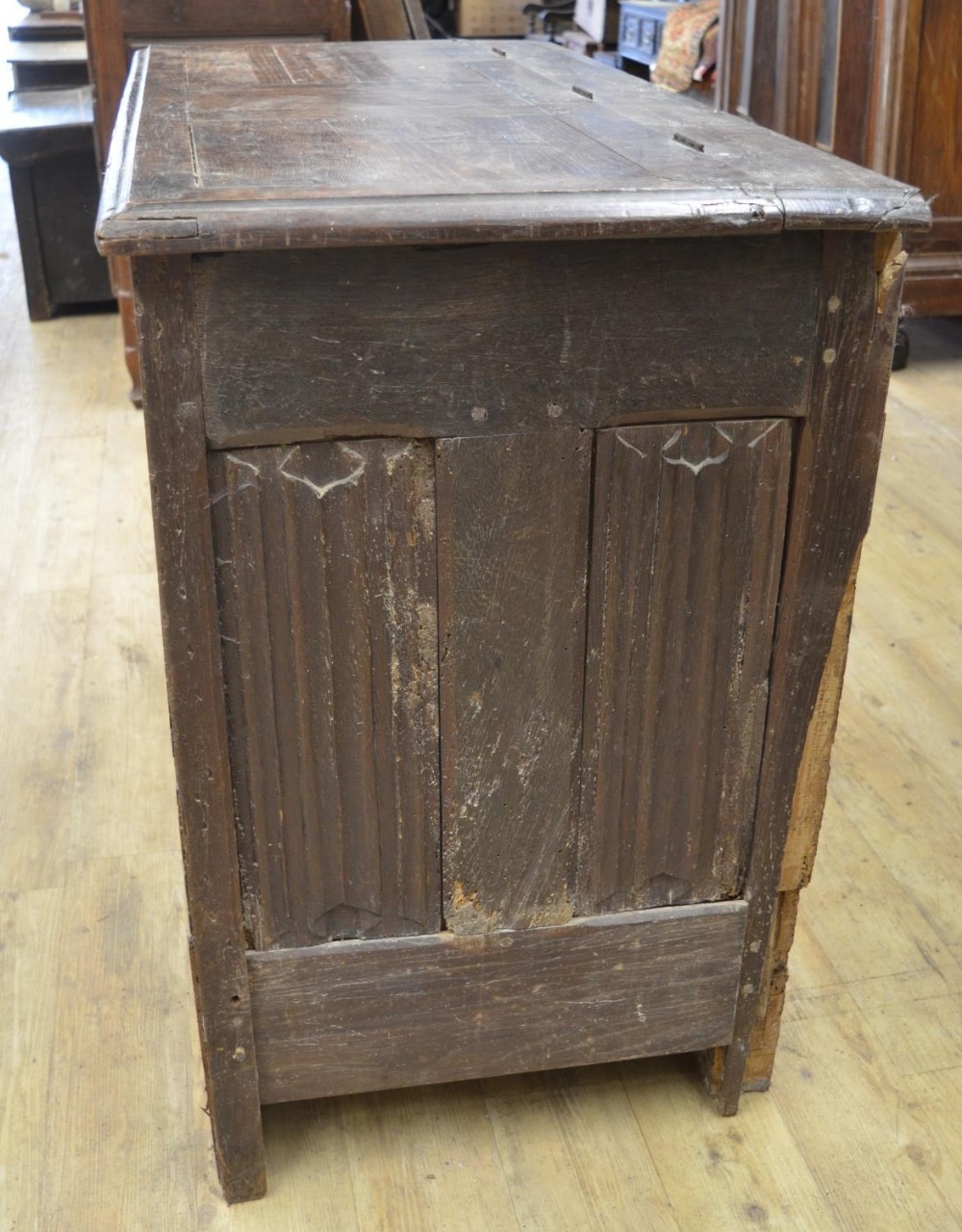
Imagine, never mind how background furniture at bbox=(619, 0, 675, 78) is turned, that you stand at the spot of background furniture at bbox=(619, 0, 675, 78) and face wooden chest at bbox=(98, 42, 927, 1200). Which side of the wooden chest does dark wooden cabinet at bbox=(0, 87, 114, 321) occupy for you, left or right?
right

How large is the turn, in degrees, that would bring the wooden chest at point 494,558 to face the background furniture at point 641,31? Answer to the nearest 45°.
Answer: approximately 90° to its right

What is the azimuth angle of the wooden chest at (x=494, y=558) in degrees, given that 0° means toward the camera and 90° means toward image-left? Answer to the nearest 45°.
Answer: approximately 90°

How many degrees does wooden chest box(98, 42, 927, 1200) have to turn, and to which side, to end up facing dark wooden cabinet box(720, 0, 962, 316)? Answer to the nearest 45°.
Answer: approximately 90° to its right

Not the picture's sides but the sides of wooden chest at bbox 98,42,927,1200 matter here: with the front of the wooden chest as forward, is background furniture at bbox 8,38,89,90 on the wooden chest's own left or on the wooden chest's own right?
on the wooden chest's own right

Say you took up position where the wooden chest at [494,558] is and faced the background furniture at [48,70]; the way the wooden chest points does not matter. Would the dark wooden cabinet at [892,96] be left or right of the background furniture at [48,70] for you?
right

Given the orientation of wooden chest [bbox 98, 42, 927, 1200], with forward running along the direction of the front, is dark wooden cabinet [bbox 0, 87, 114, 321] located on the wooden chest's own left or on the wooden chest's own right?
on the wooden chest's own right

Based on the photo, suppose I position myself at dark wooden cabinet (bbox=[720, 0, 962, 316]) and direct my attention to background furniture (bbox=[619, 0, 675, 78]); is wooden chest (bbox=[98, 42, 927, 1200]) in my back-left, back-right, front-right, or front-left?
back-left

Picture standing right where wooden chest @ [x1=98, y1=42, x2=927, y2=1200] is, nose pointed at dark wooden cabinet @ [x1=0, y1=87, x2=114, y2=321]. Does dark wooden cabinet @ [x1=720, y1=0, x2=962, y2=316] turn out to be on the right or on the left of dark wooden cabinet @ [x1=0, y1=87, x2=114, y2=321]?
right
